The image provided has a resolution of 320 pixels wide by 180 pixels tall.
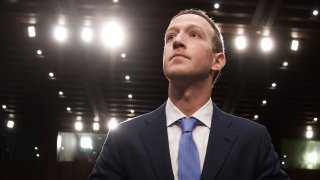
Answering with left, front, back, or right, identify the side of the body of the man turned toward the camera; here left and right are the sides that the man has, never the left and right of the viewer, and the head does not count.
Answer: front

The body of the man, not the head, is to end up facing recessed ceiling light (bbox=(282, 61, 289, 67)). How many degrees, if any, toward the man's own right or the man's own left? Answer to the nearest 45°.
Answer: approximately 180°

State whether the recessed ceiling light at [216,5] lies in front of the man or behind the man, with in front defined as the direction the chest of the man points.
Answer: behind

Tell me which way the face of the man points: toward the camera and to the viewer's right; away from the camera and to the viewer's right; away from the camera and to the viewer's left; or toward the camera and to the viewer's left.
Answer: toward the camera and to the viewer's left
